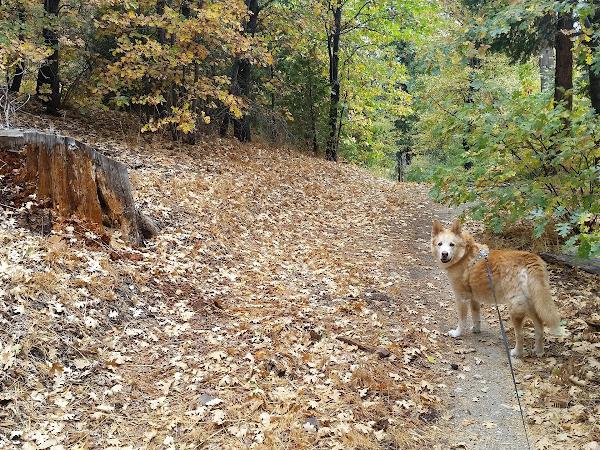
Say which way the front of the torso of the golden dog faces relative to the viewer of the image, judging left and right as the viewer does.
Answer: facing away from the viewer and to the left of the viewer

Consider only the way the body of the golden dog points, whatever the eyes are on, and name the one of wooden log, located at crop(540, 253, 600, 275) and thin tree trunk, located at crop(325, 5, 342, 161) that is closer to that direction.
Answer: the thin tree trunk

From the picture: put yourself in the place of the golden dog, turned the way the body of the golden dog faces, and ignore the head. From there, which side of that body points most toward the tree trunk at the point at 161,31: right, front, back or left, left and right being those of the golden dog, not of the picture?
front

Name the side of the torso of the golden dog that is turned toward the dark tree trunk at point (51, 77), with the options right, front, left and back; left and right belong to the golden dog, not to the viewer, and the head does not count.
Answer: front

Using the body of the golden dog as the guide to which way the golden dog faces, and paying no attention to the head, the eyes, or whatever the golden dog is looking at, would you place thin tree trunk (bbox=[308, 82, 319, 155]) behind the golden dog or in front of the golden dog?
in front

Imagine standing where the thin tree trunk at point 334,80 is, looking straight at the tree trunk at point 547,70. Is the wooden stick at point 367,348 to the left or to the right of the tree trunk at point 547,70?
right

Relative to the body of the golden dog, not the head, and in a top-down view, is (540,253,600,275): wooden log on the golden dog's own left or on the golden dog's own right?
on the golden dog's own right

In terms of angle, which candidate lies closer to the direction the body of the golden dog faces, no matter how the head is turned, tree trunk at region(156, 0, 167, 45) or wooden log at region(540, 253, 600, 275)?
the tree trunk
